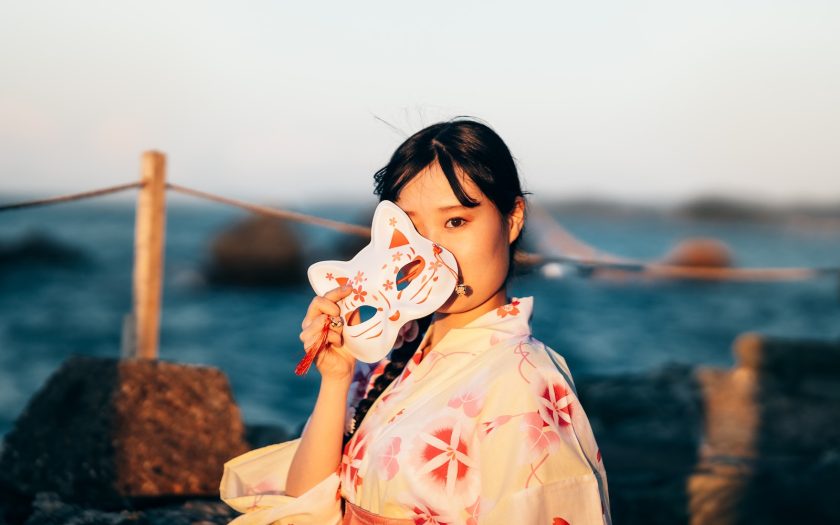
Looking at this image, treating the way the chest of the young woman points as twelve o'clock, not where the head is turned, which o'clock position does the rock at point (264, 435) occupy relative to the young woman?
The rock is roughly at 4 o'clock from the young woman.

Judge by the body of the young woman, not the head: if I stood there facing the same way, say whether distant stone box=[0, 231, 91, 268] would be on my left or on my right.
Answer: on my right

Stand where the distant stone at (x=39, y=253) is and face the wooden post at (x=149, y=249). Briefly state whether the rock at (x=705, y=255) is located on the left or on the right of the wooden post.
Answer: left

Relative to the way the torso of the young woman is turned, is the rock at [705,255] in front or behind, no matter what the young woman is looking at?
behind

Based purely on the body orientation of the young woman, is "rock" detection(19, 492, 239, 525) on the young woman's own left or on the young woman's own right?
on the young woman's own right

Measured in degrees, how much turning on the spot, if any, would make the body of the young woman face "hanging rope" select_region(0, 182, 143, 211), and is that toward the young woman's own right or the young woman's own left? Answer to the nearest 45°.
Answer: approximately 90° to the young woman's own right

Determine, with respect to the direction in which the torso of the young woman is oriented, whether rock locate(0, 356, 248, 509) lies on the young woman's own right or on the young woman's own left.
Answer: on the young woman's own right

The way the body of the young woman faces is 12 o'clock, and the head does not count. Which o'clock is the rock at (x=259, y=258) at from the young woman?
The rock is roughly at 4 o'clock from the young woman.

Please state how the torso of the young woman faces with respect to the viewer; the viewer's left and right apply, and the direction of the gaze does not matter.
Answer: facing the viewer and to the left of the viewer
